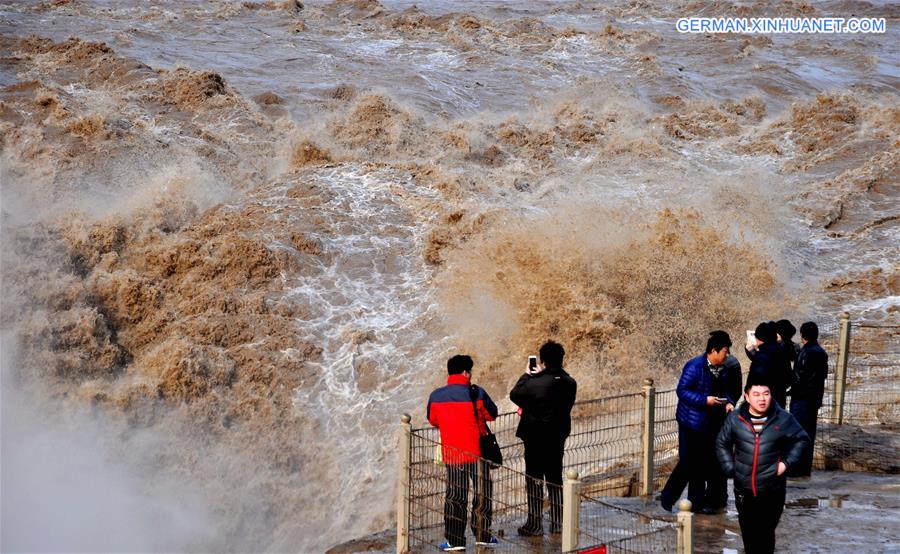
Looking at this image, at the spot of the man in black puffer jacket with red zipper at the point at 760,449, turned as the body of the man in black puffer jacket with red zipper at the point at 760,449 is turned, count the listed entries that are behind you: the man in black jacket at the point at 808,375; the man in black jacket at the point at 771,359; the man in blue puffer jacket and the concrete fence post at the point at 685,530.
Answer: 3

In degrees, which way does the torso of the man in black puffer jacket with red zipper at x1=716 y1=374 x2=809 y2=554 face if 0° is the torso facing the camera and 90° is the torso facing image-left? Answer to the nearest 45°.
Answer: approximately 0°

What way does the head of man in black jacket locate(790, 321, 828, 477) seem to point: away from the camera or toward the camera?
away from the camera

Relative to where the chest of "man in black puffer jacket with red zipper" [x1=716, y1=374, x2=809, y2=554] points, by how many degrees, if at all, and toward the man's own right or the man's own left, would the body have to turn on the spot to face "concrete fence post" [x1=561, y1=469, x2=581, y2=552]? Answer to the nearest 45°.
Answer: approximately 90° to the man's own right

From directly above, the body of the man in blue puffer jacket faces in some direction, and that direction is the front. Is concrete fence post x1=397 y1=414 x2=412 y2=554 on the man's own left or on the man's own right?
on the man's own right

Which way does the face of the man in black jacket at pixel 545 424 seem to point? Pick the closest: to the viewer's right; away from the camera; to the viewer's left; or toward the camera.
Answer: away from the camera

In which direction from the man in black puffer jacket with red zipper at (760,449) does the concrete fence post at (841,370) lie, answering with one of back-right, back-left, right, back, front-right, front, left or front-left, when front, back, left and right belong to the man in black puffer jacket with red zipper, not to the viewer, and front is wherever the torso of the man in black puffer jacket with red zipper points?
back

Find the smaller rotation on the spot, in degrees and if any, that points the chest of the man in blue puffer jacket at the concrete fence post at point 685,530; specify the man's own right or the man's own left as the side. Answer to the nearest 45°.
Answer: approximately 45° to the man's own right

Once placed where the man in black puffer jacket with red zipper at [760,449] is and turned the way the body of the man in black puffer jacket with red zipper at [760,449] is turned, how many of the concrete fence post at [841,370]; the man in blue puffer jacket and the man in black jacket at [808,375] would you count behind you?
3

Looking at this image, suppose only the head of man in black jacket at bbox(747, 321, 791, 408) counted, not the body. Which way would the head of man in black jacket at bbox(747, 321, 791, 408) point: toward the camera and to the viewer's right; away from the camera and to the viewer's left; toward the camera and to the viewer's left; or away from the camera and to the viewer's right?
away from the camera and to the viewer's left

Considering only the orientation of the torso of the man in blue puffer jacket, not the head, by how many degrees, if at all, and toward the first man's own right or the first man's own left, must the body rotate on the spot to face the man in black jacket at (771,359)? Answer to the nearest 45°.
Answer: approximately 90° to the first man's own left

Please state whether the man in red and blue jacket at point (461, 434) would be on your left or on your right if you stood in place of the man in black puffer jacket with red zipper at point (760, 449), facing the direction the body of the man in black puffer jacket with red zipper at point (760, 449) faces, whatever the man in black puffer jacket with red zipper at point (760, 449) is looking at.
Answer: on your right
